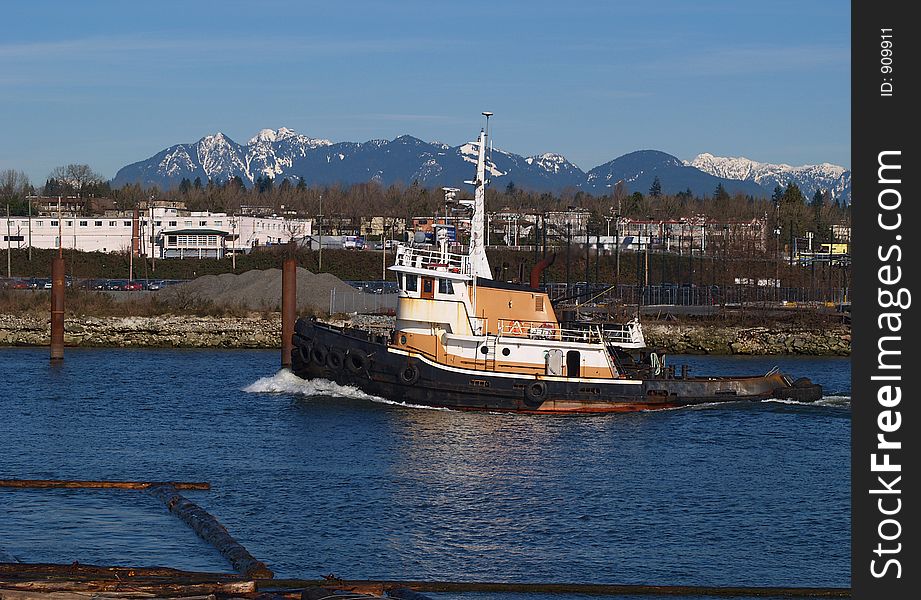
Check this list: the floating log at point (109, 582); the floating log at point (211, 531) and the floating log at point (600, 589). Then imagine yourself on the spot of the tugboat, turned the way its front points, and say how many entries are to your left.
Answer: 3

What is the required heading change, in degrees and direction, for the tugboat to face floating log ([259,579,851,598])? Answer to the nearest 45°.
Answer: approximately 90° to its left

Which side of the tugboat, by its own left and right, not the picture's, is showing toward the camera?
left

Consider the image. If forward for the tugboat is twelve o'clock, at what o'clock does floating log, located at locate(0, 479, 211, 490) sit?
The floating log is roughly at 10 o'clock from the tugboat.

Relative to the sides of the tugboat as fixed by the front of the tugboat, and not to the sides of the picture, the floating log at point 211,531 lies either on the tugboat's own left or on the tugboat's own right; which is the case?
on the tugboat's own left

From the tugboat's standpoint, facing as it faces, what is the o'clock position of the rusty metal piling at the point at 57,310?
The rusty metal piling is roughly at 1 o'clock from the tugboat.

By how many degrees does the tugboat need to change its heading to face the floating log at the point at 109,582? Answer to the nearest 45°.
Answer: approximately 90° to its left

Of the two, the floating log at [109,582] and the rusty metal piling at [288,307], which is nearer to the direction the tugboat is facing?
the rusty metal piling

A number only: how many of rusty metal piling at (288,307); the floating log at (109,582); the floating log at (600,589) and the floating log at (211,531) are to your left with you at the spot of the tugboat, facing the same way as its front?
3
